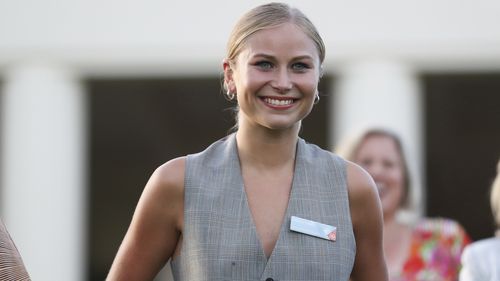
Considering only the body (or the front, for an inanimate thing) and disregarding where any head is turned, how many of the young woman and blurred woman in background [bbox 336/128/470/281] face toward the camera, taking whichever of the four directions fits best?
2

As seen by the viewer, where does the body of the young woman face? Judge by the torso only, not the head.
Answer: toward the camera

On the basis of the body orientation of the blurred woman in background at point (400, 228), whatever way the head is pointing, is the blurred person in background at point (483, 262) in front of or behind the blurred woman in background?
in front

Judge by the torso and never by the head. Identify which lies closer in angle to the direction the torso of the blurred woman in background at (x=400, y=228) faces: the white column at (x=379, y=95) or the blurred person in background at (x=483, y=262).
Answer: the blurred person in background

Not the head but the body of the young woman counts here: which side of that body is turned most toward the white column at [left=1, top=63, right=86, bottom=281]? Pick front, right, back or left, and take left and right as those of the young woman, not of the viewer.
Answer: back

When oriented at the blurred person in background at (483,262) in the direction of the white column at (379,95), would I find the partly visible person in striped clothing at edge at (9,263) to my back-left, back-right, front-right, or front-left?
back-left

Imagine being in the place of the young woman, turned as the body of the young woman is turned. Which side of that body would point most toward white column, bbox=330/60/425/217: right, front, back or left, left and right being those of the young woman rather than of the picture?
back

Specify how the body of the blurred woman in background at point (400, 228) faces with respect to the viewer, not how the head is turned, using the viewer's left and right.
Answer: facing the viewer

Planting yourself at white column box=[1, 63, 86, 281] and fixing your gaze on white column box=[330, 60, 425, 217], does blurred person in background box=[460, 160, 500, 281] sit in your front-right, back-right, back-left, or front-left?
front-right

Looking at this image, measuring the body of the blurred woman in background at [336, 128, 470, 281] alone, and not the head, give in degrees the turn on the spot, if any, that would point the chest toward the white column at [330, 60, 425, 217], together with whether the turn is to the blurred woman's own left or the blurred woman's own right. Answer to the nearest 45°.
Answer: approximately 180°
